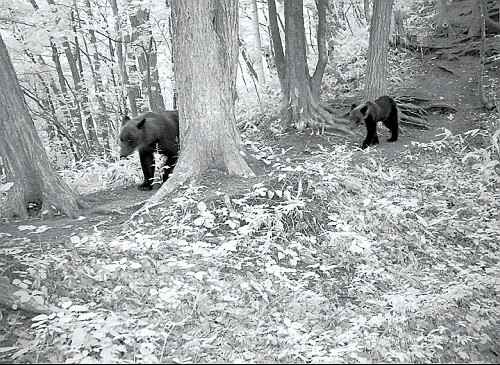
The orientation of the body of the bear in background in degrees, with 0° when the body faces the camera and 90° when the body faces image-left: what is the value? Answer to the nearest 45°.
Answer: approximately 45°

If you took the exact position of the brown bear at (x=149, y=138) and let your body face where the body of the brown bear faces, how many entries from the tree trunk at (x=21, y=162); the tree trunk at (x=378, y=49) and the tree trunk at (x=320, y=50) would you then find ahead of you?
1

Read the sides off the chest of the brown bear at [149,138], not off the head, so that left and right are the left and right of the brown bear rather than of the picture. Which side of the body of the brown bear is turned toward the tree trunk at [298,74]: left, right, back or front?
back

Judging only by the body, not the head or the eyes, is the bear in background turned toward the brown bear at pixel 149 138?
yes

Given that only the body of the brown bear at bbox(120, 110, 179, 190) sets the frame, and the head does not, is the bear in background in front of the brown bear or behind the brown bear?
behind

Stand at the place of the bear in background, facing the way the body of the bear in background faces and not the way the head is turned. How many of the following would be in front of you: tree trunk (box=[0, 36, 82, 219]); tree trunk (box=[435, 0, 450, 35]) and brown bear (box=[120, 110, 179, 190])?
2

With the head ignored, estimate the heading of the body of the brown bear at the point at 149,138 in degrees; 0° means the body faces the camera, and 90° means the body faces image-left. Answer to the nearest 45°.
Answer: approximately 45°
